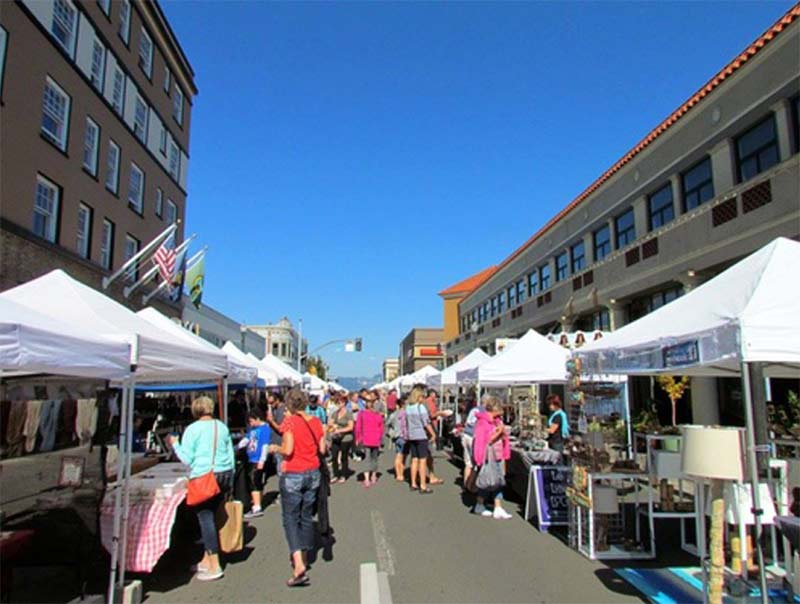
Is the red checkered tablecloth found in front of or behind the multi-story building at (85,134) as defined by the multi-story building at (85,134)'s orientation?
in front

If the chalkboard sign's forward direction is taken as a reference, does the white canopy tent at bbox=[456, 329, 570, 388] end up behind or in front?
behind

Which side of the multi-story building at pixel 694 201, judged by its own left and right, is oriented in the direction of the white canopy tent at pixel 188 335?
front

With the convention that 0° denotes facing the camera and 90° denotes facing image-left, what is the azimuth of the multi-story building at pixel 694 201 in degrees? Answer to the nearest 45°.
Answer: approximately 45°

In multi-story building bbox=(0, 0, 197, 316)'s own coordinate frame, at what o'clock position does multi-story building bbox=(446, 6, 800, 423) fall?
multi-story building bbox=(446, 6, 800, 423) is roughly at 12 o'clock from multi-story building bbox=(0, 0, 197, 316).

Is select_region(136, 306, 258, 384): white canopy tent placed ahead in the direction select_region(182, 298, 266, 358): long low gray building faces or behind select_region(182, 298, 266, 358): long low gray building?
ahead

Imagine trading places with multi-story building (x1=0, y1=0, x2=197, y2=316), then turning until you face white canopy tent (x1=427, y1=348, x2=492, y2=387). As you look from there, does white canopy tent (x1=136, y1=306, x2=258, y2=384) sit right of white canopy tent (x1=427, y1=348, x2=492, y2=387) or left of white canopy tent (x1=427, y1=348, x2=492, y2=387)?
right

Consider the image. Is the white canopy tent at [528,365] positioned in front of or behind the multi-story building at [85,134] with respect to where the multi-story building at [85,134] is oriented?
in front

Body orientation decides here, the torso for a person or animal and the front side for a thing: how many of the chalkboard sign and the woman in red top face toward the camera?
1

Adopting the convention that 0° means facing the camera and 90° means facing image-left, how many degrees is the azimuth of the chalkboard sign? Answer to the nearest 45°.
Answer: approximately 0°

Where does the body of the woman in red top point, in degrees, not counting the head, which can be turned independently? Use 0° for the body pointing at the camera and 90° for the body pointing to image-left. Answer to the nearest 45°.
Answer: approximately 135°

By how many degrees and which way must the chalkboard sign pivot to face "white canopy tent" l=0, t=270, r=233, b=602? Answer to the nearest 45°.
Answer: approximately 45° to its right

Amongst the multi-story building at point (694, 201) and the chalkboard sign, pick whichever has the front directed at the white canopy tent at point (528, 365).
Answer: the multi-story building

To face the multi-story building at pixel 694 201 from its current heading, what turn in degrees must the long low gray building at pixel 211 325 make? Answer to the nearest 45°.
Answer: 0° — it already faces it

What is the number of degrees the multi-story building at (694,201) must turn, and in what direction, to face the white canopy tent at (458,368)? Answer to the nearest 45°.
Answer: approximately 45° to its right

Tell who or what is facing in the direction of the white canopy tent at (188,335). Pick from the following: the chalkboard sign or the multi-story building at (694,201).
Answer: the multi-story building

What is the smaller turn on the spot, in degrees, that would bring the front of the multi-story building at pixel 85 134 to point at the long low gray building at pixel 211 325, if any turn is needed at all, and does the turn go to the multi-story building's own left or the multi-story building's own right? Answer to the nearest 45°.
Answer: approximately 90° to the multi-story building's own left

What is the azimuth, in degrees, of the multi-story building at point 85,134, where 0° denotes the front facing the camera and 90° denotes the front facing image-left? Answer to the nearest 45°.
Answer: approximately 315°
